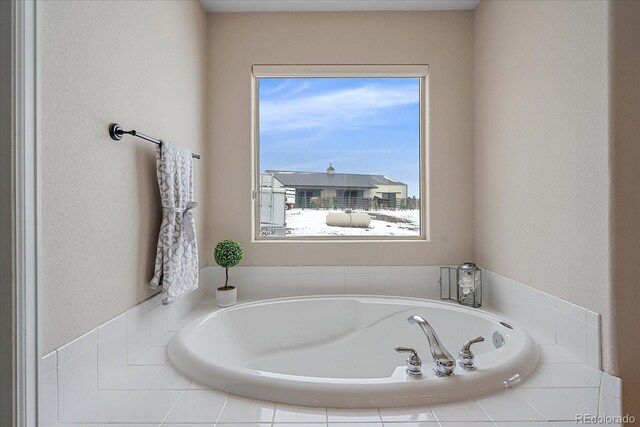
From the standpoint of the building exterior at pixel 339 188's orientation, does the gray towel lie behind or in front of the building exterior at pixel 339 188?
in front

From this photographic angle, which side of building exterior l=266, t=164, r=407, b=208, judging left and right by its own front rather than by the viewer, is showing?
front

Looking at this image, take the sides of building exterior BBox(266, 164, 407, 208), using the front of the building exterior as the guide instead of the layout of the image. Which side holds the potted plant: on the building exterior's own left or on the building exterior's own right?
on the building exterior's own right

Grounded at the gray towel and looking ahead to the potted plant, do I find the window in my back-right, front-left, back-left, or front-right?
front-right
